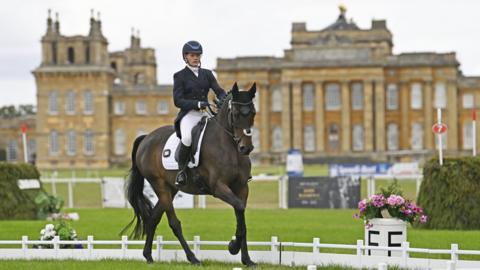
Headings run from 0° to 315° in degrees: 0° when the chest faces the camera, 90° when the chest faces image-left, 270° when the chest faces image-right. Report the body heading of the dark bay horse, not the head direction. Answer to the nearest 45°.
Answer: approximately 315°

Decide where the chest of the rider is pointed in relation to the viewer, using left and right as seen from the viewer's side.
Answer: facing the viewer and to the right of the viewer

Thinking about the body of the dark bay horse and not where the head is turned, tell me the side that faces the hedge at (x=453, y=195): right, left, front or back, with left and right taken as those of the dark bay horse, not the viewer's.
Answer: left

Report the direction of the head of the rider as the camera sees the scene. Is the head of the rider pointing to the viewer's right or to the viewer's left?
to the viewer's right
